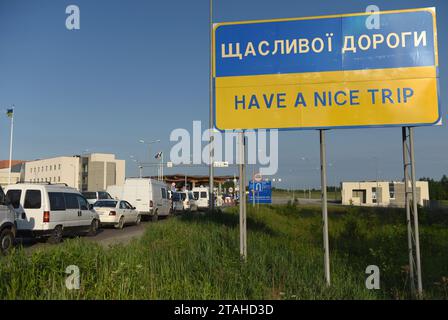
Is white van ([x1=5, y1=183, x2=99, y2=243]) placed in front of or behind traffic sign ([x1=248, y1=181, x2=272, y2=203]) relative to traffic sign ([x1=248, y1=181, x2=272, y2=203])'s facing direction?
in front

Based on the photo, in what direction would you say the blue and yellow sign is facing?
toward the camera

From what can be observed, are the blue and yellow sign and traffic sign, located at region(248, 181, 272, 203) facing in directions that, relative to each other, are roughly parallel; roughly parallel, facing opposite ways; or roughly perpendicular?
roughly parallel

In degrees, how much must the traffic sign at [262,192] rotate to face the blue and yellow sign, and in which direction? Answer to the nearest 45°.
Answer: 0° — it already faces it
